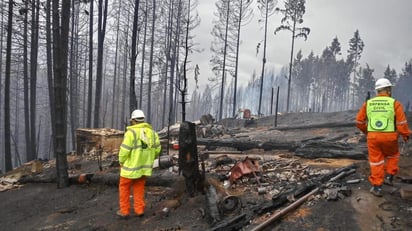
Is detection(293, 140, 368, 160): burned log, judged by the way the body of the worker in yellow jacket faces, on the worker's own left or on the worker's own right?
on the worker's own right

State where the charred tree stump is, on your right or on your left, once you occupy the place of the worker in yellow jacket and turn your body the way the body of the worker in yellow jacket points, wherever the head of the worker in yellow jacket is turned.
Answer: on your right

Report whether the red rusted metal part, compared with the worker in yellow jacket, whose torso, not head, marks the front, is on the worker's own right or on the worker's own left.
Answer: on the worker's own right
